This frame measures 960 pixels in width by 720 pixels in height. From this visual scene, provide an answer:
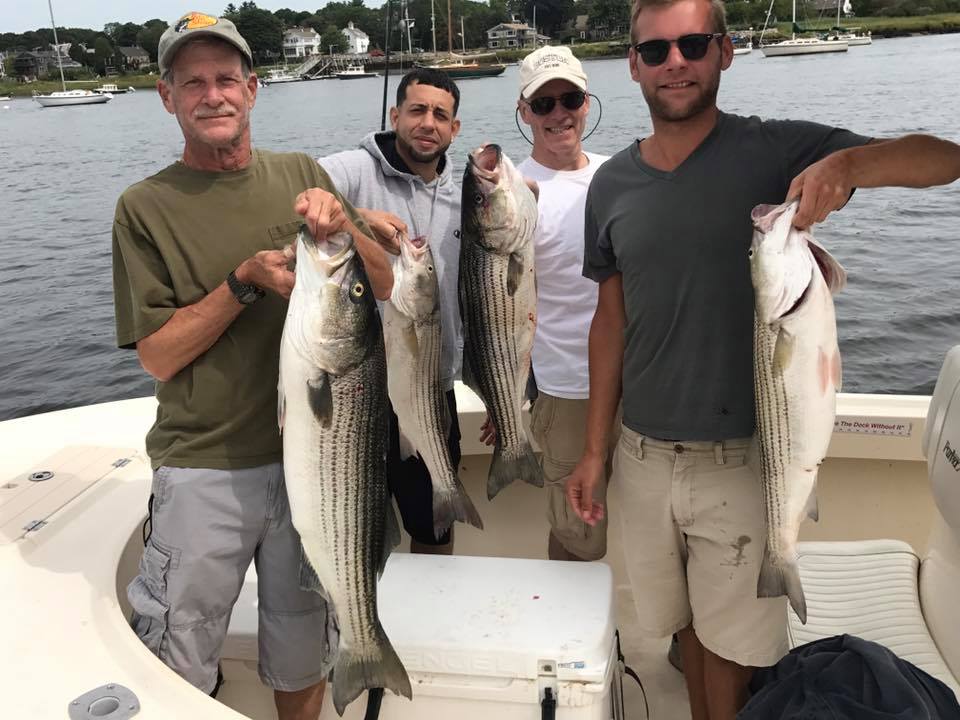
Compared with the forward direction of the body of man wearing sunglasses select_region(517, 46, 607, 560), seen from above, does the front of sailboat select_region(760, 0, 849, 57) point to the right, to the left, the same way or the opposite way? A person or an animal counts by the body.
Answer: to the right

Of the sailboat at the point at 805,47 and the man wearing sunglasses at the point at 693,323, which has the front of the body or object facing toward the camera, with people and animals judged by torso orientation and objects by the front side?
the man wearing sunglasses

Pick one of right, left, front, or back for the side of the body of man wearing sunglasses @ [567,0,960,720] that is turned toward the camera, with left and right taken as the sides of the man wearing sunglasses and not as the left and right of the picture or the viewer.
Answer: front

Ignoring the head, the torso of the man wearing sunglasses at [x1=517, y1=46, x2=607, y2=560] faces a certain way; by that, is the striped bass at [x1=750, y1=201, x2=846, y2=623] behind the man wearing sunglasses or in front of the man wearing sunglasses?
in front

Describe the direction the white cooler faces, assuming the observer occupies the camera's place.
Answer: facing the viewer

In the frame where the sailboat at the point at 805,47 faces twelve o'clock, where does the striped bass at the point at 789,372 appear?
The striped bass is roughly at 9 o'clock from the sailboat.

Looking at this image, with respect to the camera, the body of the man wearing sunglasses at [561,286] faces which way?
toward the camera

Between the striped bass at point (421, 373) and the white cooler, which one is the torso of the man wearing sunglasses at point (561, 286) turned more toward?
the white cooler

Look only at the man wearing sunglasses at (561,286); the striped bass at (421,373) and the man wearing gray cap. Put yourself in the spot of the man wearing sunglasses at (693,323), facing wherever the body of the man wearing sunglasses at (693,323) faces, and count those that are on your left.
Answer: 0

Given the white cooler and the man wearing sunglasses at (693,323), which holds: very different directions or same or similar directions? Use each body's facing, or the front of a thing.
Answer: same or similar directions

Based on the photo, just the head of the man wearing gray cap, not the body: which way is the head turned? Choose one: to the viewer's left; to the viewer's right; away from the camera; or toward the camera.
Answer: toward the camera

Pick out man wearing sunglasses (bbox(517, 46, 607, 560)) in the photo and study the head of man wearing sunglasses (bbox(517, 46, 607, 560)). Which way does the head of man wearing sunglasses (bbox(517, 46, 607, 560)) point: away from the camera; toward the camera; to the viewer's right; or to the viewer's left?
toward the camera

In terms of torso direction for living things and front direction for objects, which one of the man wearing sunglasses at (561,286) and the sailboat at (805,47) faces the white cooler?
the man wearing sunglasses

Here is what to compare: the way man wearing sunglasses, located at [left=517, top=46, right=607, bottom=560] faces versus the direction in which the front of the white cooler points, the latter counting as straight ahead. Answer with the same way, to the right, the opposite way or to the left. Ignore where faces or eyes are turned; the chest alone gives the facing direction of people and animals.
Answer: the same way

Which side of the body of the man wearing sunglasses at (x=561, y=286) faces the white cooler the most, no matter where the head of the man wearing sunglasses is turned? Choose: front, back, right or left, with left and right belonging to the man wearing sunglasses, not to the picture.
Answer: front

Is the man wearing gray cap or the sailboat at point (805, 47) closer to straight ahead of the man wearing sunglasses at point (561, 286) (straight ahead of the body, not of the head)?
the man wearing gray cap

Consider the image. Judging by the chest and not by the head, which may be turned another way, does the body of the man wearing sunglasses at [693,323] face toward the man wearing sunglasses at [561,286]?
no

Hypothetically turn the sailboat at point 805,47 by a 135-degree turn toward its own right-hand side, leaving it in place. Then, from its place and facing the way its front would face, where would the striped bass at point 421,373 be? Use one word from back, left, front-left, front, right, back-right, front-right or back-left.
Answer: back-right
